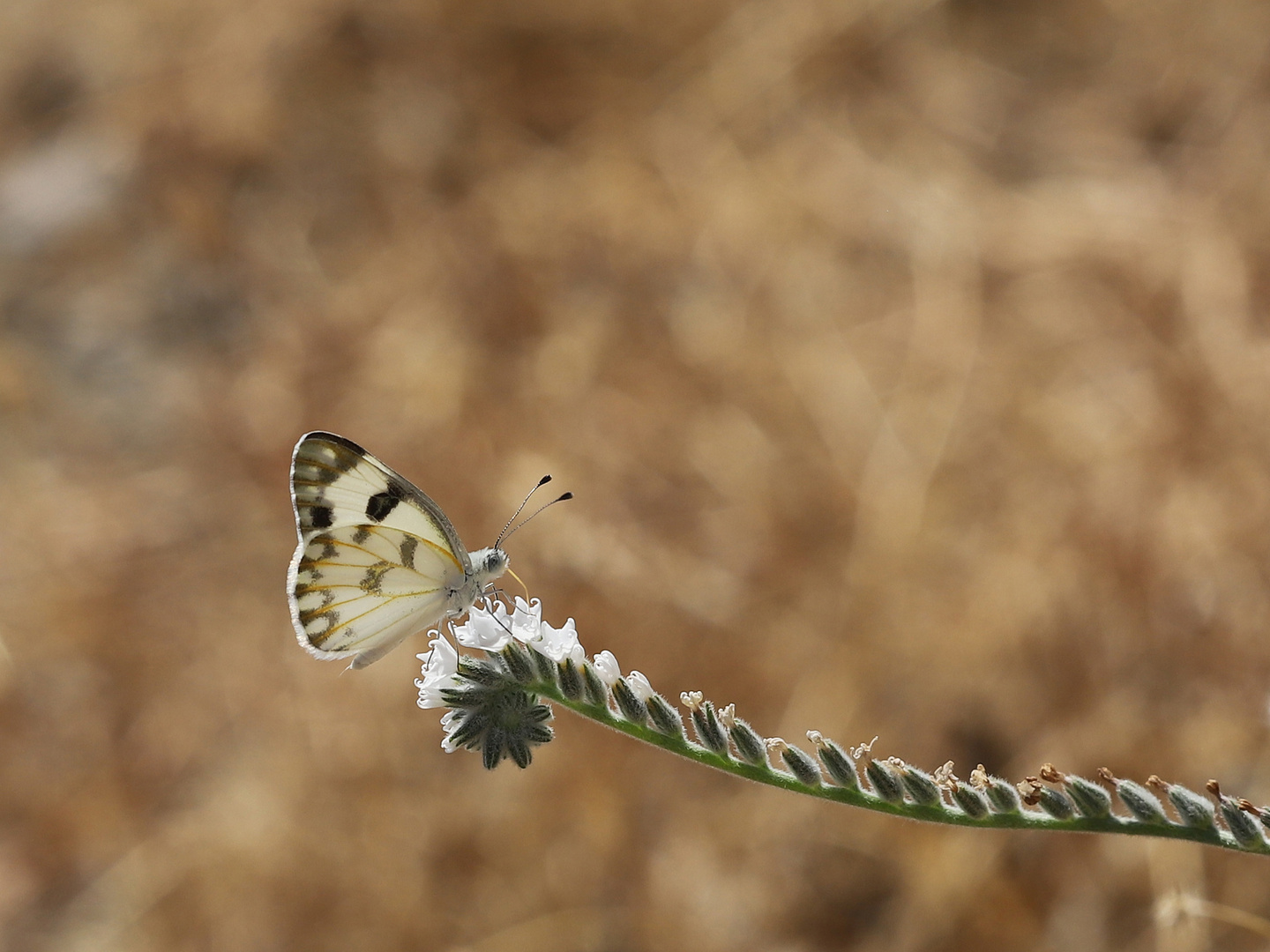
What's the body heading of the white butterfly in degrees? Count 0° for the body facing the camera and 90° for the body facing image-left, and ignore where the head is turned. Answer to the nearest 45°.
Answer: approximately 270°

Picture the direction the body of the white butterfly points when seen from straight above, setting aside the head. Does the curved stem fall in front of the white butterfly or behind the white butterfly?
in front

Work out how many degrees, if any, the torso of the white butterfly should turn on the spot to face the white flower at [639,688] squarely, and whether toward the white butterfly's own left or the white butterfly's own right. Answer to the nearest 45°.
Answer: approximately 45° to the white butterfly's own right
